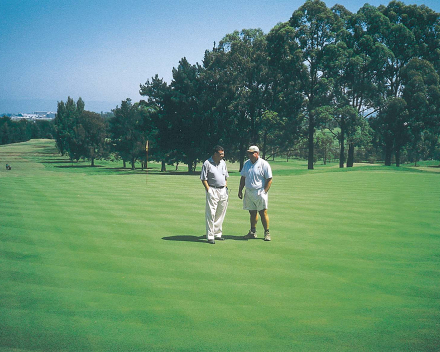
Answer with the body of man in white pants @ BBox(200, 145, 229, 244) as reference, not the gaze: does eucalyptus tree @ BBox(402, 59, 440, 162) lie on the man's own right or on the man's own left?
on the man's own left

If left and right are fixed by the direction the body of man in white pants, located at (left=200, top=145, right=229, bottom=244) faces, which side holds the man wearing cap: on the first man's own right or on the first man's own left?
on the first man's own left

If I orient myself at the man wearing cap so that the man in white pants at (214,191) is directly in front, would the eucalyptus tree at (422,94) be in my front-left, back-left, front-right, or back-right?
back-right

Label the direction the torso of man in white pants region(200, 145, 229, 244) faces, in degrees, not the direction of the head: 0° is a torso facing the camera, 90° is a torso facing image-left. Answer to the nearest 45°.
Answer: approximately 315°

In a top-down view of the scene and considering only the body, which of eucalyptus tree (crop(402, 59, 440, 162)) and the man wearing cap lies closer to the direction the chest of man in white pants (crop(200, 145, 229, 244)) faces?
the man wearing cap
